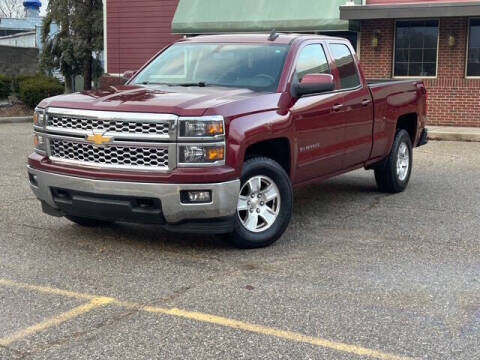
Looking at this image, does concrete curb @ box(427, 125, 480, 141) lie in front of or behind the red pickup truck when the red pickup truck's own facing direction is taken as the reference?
behind

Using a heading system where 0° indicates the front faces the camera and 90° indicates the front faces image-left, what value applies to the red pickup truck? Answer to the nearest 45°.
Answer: approximately 45°

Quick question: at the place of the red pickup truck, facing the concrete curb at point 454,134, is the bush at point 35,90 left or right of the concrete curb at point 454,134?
left

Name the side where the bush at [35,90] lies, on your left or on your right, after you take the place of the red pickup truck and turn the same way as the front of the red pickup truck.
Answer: on your right

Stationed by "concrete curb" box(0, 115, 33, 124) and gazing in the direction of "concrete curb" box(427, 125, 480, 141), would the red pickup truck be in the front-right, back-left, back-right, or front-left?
front-right

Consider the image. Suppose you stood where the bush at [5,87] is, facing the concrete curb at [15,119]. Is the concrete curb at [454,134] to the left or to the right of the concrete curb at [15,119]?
left

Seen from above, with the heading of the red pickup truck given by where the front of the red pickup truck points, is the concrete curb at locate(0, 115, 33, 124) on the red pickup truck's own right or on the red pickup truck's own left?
on the red pickup truck's own right
